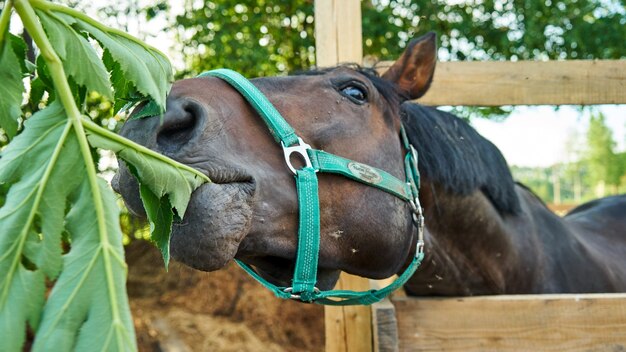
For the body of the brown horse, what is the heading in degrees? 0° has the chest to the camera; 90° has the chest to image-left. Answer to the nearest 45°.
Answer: approximately 45°

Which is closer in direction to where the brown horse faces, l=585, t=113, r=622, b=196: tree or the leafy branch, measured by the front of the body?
the leafy branch

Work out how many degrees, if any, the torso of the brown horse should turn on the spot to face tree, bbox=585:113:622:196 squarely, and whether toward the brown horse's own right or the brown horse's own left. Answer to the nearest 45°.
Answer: approximately 135° to the brown horse's own right

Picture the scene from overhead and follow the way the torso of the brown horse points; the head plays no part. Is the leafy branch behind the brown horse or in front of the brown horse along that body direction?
in front
